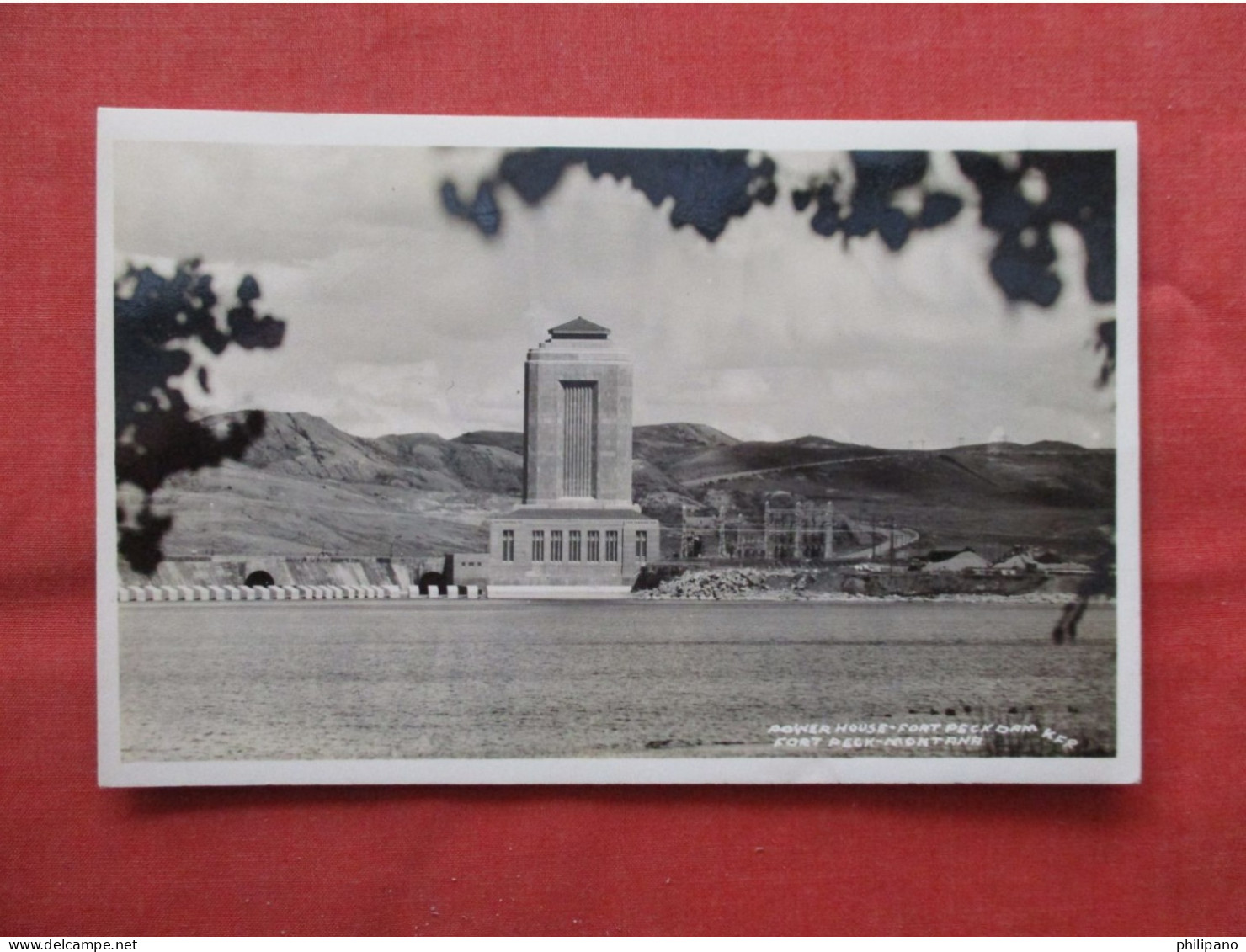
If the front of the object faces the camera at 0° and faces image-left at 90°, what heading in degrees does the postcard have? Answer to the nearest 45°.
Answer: approximately 0°
